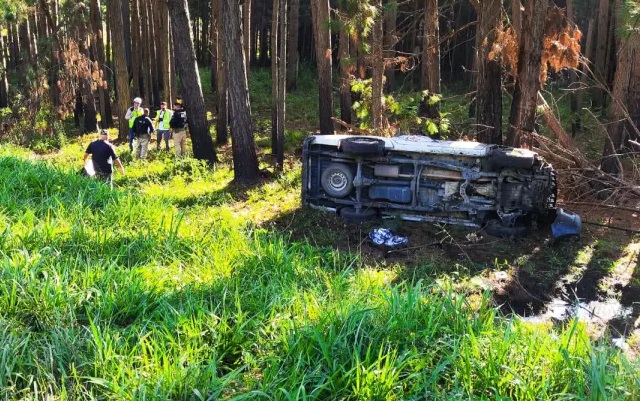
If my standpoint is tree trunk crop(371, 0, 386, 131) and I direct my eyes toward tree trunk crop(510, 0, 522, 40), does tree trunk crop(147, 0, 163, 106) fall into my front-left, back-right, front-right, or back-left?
back-left

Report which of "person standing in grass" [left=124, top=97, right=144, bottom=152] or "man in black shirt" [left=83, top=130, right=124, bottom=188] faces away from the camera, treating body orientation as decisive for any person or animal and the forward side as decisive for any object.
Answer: the man in black shirt

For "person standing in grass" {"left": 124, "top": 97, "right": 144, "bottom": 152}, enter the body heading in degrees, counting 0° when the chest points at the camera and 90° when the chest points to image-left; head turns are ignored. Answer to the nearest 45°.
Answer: approximately 315°

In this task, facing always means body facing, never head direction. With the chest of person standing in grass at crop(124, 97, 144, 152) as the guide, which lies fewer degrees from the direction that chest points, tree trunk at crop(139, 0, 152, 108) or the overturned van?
the overturned van

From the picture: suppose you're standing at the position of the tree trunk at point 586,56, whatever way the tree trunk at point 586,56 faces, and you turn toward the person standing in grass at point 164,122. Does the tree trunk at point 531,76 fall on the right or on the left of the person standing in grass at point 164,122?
left

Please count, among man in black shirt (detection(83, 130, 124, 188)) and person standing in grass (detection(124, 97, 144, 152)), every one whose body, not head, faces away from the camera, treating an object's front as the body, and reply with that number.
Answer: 1

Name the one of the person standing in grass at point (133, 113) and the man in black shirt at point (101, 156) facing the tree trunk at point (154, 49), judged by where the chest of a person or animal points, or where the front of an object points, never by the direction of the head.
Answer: the man in black shirt
